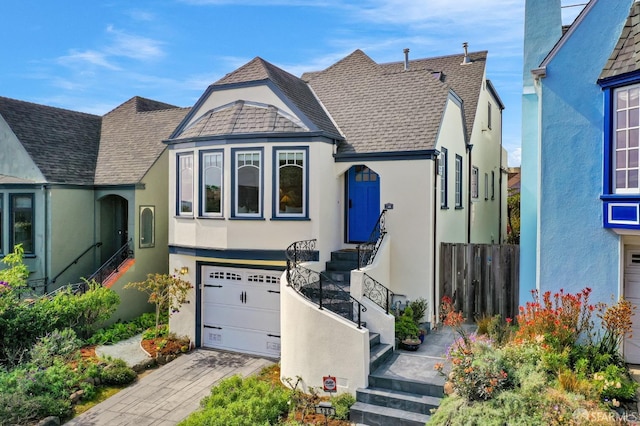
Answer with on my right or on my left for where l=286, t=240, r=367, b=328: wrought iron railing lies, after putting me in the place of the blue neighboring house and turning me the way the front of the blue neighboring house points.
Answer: on my right

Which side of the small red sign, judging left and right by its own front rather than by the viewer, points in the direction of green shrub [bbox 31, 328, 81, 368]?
right

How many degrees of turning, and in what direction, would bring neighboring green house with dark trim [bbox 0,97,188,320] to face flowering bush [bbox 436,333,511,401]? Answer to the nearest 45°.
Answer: approximately 90° to its left

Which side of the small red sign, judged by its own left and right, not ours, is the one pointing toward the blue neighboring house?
left

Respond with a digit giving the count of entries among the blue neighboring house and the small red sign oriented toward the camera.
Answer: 2

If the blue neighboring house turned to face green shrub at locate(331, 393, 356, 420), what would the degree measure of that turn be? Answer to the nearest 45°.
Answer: approximately 45° to its right

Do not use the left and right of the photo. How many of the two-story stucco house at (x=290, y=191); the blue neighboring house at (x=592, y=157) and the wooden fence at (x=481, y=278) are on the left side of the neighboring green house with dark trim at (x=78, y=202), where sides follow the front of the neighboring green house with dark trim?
3

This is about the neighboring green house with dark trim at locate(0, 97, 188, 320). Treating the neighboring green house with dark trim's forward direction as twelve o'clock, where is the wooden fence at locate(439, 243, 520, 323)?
The wooden fence is roughly at 9 o'clock from the neighboring green house with dark trim.

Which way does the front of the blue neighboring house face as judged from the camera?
facing the viewer

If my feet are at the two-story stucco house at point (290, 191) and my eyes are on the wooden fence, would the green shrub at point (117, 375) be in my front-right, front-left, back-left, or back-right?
back-right

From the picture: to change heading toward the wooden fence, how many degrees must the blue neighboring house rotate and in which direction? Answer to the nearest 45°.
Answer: approximately 135° to its right

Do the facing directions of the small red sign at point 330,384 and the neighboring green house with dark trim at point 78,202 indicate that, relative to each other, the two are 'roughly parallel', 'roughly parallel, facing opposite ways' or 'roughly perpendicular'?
roughly parallel

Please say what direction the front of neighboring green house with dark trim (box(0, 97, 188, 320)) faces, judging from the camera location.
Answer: facing the viewer and to the left of the viewer
